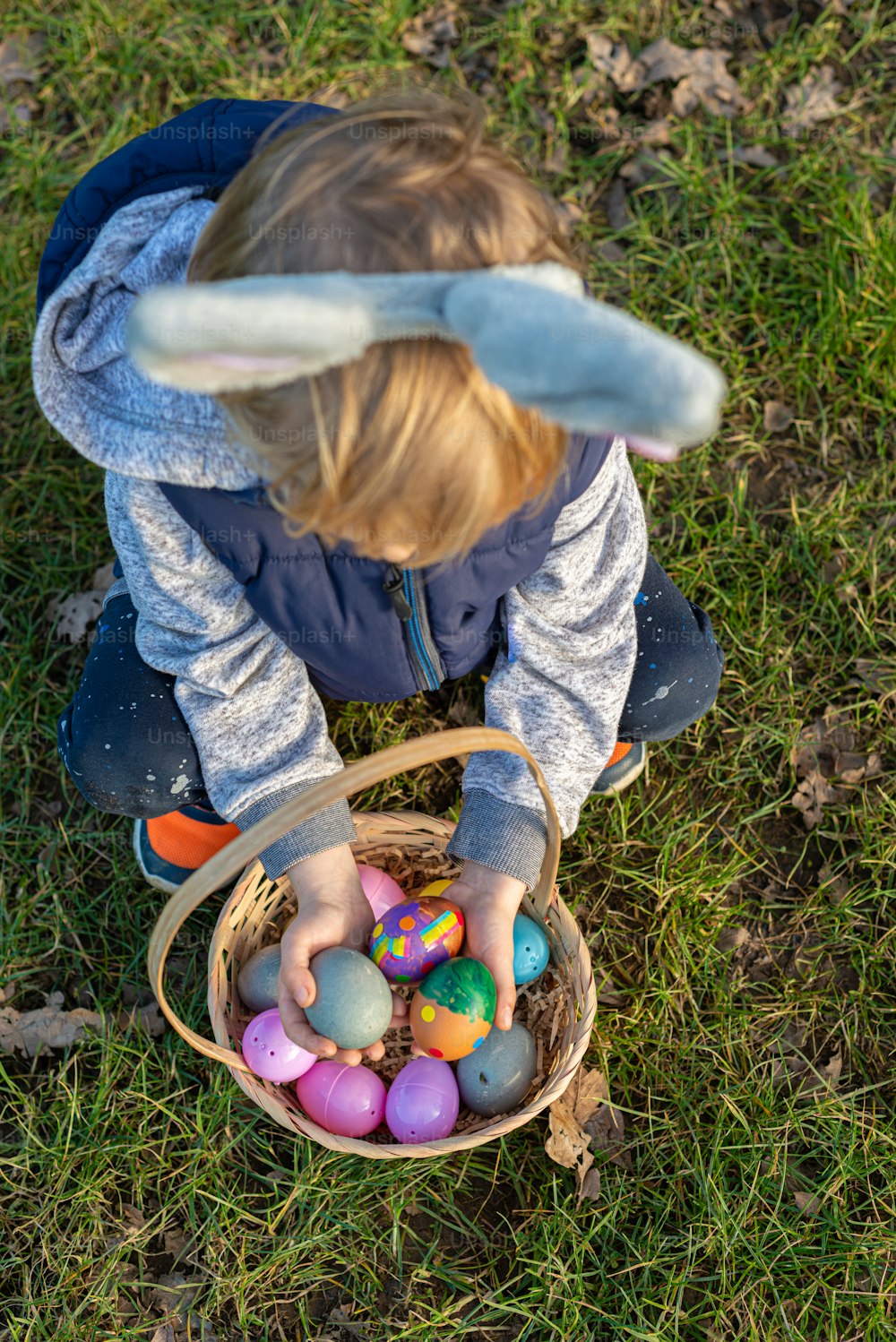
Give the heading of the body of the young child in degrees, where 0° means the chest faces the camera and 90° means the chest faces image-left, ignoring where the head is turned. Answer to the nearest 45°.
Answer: approximately 0°

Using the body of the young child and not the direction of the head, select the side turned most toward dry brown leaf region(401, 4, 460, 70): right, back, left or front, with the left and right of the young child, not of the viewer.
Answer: back

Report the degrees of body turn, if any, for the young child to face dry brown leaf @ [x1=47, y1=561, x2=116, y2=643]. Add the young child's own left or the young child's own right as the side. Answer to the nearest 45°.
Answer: approximately 135° to the young child's own right
